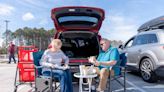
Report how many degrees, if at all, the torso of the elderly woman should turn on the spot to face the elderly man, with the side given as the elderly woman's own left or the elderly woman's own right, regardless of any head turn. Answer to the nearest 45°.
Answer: approximately 45° to the elderly woman's own left

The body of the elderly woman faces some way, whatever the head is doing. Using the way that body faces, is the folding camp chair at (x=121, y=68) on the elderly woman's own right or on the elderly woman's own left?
on the elderly woman's own left

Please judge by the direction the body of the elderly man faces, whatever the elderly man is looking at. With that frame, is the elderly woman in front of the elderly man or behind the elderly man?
in front

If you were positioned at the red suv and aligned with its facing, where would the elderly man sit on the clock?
The elderly man is roughly at 5 o'clock from the red suv.

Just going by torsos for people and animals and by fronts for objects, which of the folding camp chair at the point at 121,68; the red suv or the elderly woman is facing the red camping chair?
the folding camp chair

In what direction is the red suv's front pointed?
away from the camera

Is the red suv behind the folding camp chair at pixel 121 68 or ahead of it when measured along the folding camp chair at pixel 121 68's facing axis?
ahead

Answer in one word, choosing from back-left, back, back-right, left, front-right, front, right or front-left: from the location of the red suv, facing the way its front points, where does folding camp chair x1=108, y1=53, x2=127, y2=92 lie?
back-right

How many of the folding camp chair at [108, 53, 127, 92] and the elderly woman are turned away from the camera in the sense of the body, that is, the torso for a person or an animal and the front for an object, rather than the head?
0

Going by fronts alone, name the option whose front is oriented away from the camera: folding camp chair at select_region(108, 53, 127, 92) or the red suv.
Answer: the red suv

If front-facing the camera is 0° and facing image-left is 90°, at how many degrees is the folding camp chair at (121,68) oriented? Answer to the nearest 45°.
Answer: approximately 90°
